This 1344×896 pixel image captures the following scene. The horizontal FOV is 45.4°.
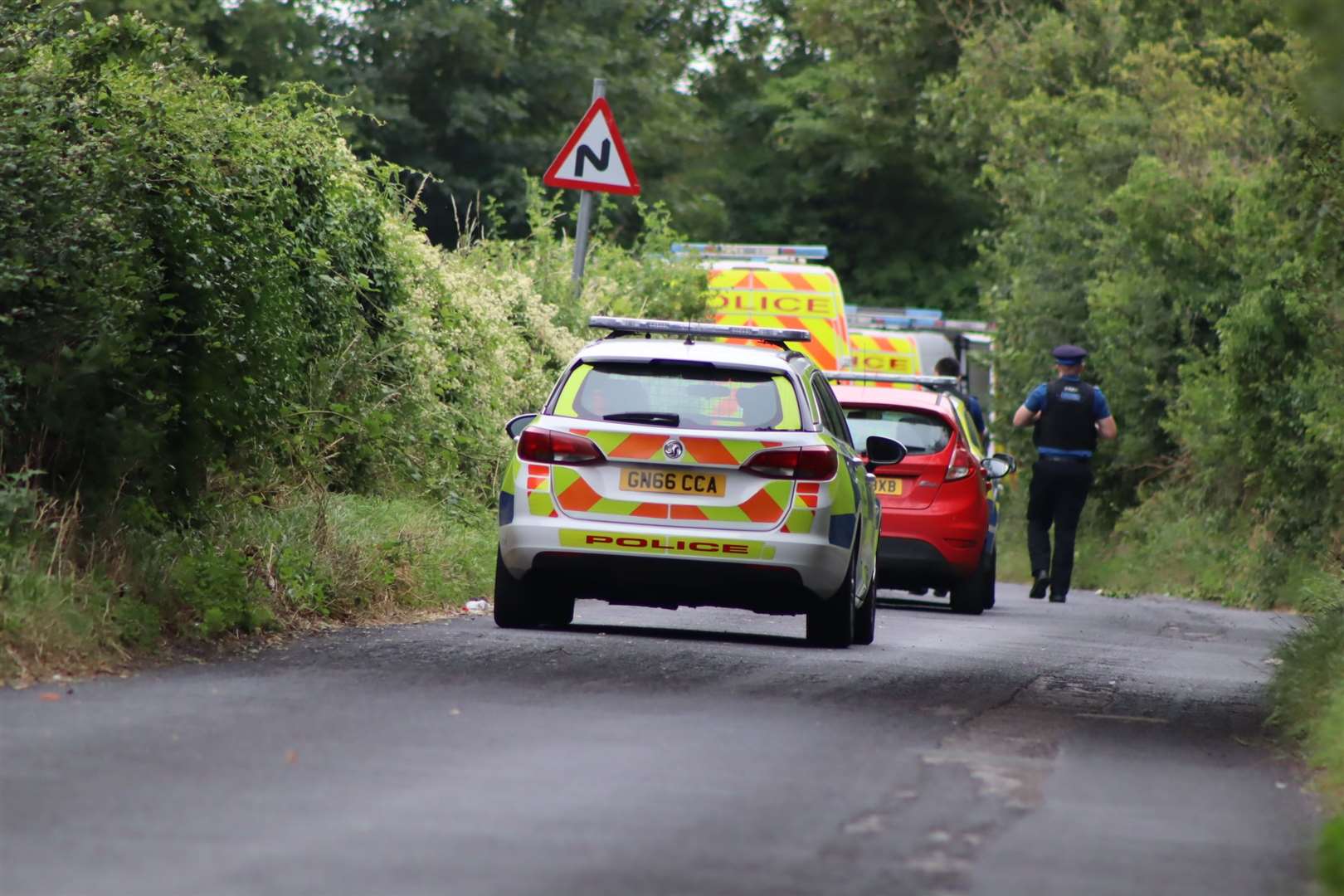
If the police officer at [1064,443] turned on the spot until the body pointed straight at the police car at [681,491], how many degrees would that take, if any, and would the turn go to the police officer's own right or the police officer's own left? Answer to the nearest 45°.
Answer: approximately 180°

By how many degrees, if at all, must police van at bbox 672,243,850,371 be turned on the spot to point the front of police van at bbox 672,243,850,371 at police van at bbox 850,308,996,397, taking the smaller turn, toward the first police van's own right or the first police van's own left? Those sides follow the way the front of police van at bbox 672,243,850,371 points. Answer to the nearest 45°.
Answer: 0° — it already faces it

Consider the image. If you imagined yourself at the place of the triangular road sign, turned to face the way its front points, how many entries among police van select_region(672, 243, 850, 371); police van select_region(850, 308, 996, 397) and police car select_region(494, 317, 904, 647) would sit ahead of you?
1

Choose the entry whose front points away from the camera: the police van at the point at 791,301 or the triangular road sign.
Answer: the police van

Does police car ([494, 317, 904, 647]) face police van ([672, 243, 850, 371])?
yes

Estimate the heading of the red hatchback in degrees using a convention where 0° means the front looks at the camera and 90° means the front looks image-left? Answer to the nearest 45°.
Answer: approximately 180°

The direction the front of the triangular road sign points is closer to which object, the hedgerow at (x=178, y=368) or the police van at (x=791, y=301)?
the hedgerow

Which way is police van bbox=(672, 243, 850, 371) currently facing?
away from the camera

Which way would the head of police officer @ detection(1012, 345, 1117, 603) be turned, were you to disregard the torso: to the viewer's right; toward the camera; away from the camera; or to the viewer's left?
away from the camera

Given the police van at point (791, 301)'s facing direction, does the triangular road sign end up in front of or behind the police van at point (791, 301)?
behind

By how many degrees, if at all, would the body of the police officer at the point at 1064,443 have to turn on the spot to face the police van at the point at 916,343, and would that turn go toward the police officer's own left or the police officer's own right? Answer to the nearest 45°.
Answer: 0° — they already face it

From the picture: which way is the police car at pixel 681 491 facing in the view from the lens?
facing away from the viewer

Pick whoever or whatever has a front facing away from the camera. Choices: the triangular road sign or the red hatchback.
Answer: the red hatchback

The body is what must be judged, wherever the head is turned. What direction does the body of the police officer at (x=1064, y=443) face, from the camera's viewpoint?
away from the camera

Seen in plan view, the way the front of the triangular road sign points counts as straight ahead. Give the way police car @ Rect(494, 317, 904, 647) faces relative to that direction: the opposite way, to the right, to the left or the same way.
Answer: the opposite way
